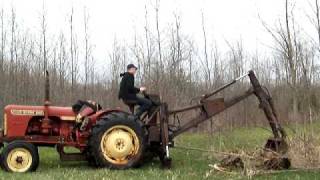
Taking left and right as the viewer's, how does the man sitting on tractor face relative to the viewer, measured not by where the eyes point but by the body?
facing to the right of the viewer

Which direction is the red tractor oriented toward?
to the viewer's left
